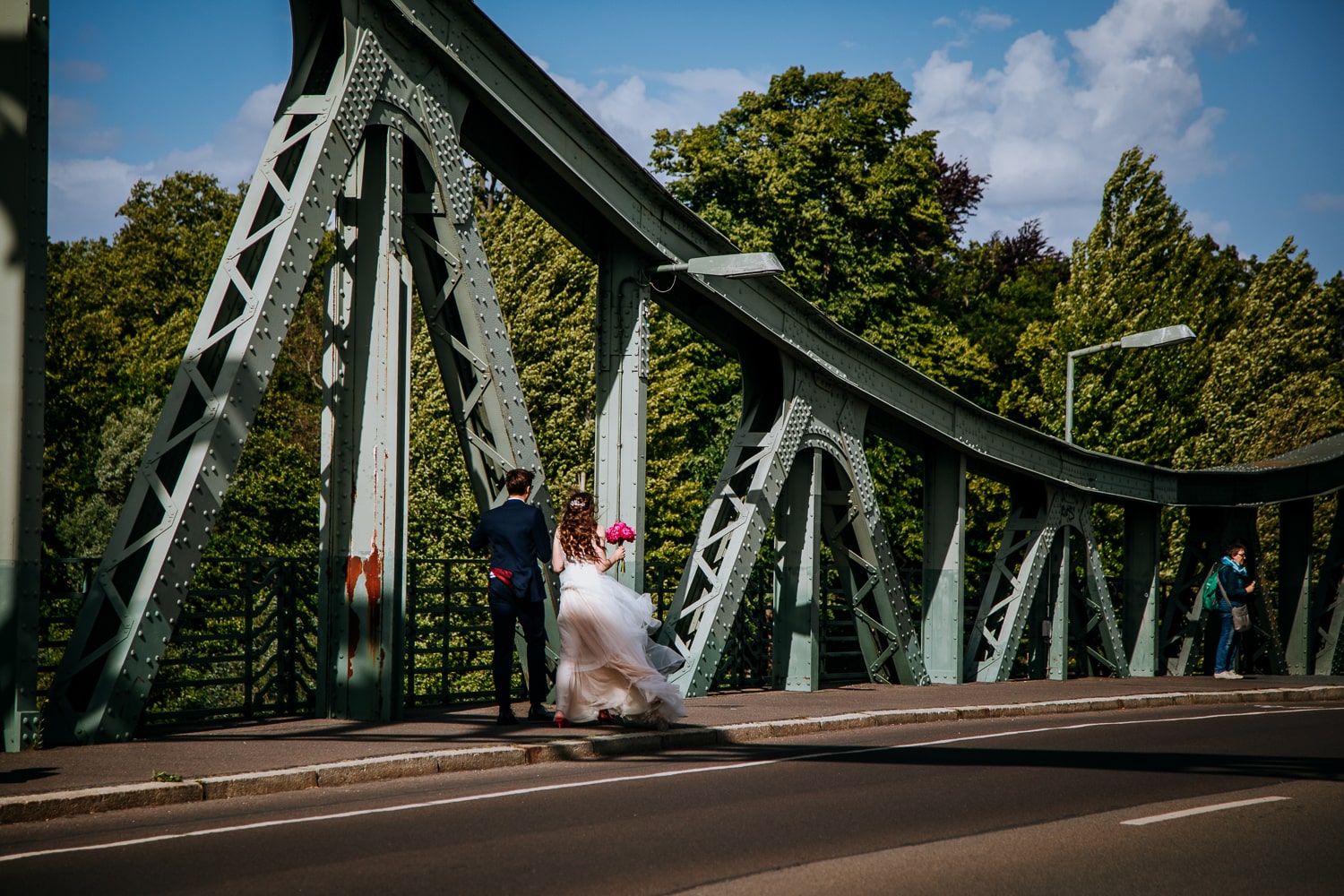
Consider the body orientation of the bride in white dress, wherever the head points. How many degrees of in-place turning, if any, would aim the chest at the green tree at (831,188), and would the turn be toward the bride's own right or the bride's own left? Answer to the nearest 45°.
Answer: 0° — they already face it

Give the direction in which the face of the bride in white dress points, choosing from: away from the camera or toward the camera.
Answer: away from the camera

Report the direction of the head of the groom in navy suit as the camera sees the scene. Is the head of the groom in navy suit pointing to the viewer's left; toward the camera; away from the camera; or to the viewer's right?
away from the camera

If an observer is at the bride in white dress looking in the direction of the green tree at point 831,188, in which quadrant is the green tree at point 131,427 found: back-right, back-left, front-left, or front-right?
front-left

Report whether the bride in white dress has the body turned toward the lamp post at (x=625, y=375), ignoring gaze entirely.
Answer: yes

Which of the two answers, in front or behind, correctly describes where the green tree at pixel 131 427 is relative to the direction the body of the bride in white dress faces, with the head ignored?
in front

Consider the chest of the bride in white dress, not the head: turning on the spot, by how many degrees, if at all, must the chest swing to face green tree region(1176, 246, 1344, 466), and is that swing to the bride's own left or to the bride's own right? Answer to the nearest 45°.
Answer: approximately 45° to the bride's own right

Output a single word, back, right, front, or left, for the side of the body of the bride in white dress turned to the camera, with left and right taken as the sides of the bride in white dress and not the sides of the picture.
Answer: back
